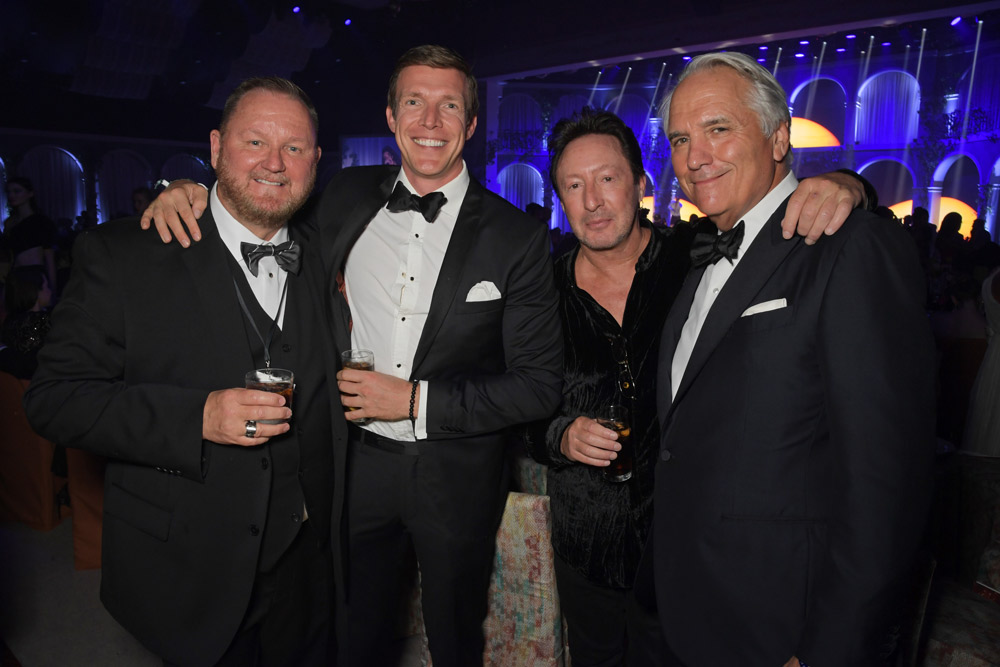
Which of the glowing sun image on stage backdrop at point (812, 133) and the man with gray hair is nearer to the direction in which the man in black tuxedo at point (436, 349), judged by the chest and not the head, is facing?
the man with gray hair

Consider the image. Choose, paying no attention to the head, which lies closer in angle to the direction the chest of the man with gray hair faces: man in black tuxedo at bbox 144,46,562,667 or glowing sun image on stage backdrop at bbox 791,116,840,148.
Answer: the man in black tuxedo

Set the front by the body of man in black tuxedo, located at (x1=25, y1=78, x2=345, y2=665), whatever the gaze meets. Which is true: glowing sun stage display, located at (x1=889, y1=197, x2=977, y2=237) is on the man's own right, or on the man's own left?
on the man's own left

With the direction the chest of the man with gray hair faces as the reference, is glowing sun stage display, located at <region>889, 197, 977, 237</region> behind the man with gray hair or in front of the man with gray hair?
behind

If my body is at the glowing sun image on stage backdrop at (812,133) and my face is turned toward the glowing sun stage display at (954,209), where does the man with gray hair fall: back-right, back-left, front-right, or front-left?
back-right

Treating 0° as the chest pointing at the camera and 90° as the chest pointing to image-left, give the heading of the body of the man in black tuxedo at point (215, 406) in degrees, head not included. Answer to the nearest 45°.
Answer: approximately 315°

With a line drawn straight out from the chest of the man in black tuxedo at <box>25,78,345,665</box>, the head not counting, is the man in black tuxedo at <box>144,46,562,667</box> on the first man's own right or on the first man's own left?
on the first man's own left
